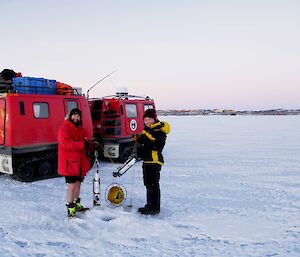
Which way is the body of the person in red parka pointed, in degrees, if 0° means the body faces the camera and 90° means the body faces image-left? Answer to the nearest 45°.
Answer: approximately 315°

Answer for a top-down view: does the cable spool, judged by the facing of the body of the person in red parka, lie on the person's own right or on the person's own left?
on the person's own left

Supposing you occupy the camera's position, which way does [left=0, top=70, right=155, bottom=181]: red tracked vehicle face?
facing away from the viewer and to the right of the viewer

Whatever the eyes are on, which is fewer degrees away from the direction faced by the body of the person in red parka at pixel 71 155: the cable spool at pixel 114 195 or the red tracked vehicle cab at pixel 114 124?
the cable spool

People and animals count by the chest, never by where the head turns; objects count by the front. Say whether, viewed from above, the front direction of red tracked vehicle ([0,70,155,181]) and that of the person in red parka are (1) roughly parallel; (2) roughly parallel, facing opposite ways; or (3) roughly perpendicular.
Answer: roughly perpendicular

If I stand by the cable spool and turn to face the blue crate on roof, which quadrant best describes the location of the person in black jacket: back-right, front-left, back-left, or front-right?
back-right

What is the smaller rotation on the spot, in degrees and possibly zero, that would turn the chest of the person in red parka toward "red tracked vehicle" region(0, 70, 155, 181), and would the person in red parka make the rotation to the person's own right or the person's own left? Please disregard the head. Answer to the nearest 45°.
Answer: approximately 135° to the person's own left
